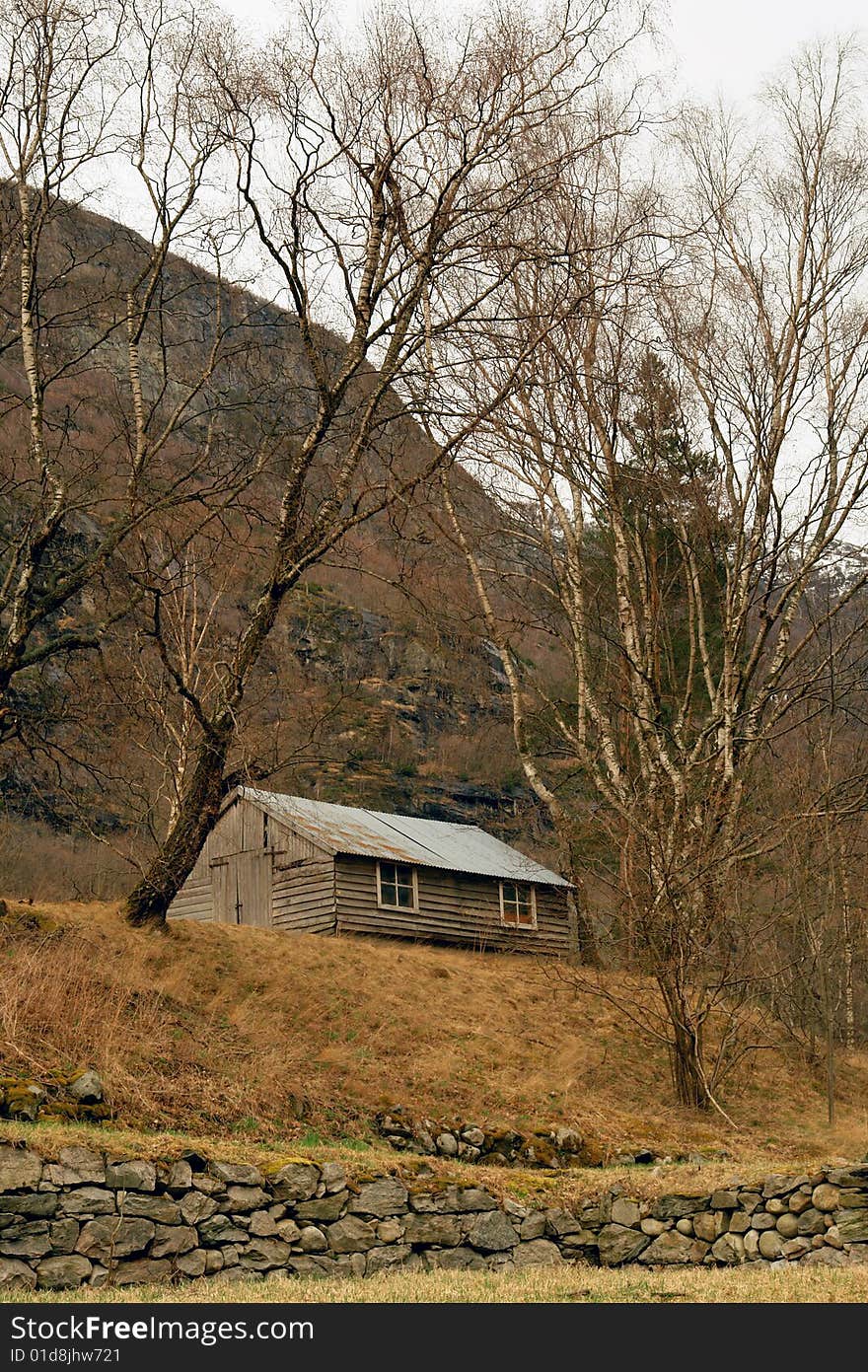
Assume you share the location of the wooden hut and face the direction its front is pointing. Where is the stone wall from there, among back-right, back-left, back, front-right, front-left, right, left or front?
front-left

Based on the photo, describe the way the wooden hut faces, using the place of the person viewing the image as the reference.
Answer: facing the viewer and to the left of the viewer
